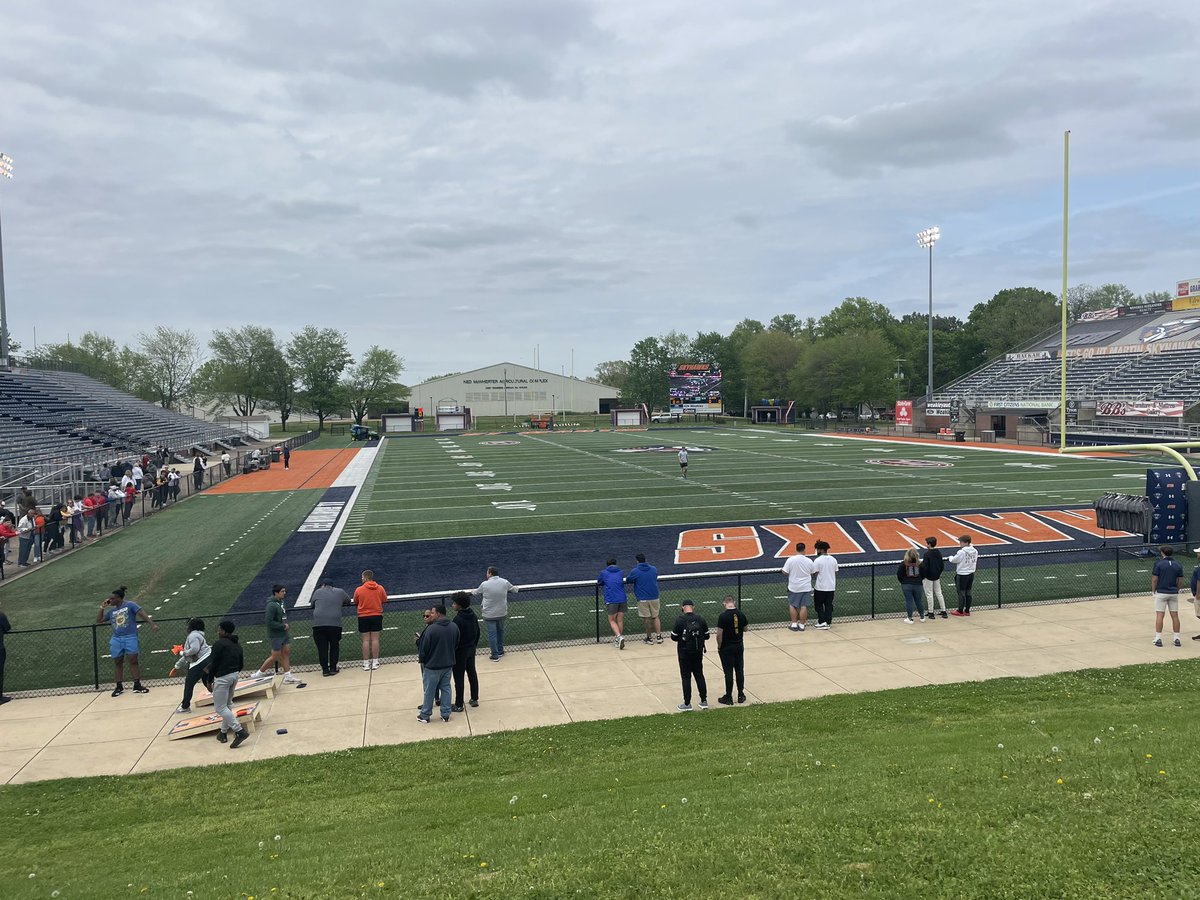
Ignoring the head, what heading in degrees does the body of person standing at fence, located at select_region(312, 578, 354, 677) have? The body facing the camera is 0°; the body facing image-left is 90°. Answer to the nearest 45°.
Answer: approximately 180°

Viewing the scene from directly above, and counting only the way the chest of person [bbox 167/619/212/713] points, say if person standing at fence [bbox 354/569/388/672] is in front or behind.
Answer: behind

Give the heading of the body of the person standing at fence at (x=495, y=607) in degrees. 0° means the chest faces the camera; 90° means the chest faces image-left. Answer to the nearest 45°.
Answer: approximately 180°

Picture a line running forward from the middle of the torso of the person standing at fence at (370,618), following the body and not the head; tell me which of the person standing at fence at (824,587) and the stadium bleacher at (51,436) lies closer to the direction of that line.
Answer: the stadium bleacher

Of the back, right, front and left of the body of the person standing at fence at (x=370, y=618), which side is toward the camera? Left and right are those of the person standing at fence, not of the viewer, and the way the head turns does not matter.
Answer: back

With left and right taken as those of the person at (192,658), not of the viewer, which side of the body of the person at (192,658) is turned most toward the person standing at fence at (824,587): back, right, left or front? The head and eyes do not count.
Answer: back

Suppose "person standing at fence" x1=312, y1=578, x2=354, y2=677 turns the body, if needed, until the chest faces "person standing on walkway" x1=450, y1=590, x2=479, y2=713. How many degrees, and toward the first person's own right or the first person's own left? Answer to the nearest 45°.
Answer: approximately 135° to the first person's own right

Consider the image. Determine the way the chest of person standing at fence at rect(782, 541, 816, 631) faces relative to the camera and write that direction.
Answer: away from the camera

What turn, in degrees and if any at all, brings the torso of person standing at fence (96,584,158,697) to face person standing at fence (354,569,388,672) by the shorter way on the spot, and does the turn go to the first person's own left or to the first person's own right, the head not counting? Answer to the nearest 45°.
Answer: approximately 90° to the first person's own left
